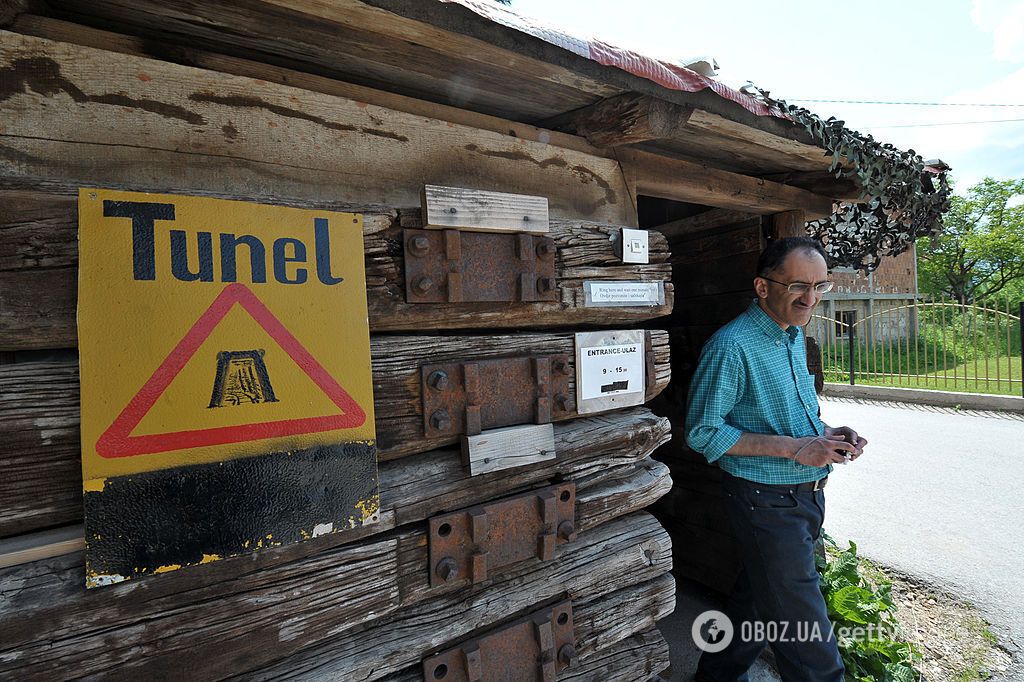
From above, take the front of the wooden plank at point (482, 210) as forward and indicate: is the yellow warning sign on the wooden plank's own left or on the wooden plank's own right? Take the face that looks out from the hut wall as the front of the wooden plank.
on the wooden plank's own right

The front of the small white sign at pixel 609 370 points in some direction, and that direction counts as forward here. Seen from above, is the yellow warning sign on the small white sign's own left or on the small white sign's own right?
on the small white sign's own right

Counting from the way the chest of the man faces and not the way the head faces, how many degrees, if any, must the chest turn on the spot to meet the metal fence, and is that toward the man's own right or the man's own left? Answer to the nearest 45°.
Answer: approximately 135° to the man's own left

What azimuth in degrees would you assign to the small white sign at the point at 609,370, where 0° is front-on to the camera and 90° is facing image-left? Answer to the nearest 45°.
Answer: approximately 315°

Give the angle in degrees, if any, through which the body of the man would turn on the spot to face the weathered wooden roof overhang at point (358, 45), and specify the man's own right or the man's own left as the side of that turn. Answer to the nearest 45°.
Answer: approximately 90° to the man's own right
